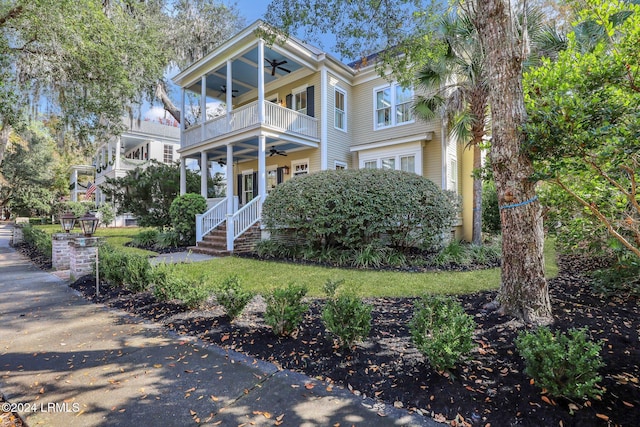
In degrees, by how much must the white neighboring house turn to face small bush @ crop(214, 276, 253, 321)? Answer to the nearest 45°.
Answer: approximately 45° to its left

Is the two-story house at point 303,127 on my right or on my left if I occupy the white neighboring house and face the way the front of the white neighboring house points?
on my left

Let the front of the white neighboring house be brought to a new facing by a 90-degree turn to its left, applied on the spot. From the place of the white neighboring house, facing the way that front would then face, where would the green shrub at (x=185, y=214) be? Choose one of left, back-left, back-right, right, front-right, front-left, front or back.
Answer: front-right

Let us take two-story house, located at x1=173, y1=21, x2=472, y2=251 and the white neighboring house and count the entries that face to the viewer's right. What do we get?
0

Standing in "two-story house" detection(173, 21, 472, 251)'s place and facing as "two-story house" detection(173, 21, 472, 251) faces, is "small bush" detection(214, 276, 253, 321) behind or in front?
in front

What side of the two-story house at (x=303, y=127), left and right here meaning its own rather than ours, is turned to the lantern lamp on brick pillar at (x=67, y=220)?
front

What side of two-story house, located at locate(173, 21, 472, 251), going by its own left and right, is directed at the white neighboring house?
right

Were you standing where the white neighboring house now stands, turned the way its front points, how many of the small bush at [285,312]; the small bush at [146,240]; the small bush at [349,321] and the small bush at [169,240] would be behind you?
0

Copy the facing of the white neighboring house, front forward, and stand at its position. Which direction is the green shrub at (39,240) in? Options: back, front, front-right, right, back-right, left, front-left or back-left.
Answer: front-left

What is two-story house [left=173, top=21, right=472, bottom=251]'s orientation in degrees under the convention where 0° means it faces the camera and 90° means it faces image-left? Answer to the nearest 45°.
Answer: approximately 45°

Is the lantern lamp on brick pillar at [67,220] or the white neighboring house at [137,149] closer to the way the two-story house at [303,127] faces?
the lantern lamp on brick pillar

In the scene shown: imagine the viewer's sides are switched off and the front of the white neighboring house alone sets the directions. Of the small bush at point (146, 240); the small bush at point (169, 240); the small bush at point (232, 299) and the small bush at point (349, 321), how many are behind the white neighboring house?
0

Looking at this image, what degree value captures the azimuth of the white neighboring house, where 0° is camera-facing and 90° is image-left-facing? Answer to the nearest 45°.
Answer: approximately 45°

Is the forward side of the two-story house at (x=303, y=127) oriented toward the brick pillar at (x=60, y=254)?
yes

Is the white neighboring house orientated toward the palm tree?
no

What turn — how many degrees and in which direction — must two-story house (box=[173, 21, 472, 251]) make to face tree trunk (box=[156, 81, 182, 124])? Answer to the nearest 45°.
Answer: approximately 90° to its right

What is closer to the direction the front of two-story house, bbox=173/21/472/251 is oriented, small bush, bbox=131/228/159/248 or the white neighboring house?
the small bush

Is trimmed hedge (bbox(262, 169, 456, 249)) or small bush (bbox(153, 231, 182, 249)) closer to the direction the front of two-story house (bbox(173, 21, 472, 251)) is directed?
the small bush
